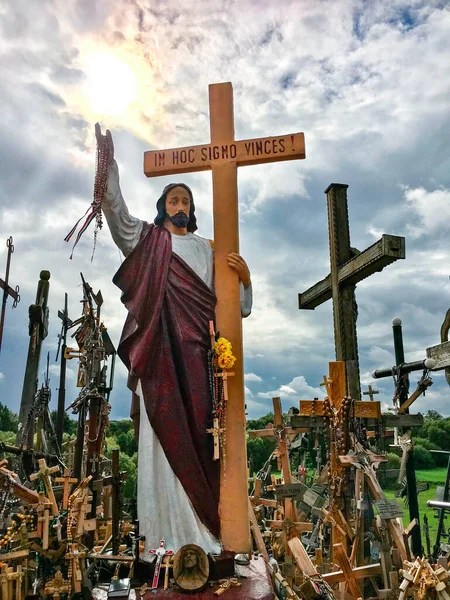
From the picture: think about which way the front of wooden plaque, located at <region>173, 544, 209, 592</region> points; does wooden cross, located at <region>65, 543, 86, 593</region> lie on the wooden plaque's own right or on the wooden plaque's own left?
on the wooden plaque's own right

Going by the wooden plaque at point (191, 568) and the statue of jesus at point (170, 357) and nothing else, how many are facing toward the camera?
2

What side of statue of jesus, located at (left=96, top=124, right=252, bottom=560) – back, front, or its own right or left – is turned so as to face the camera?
front

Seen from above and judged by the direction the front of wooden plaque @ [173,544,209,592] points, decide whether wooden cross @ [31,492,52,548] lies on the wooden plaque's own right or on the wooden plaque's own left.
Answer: on the wooden plaque's own right

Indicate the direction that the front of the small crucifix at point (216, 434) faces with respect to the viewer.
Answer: facing the viewer

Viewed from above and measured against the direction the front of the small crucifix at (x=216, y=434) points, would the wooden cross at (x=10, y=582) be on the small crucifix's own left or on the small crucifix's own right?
on the small crucifix's own right
